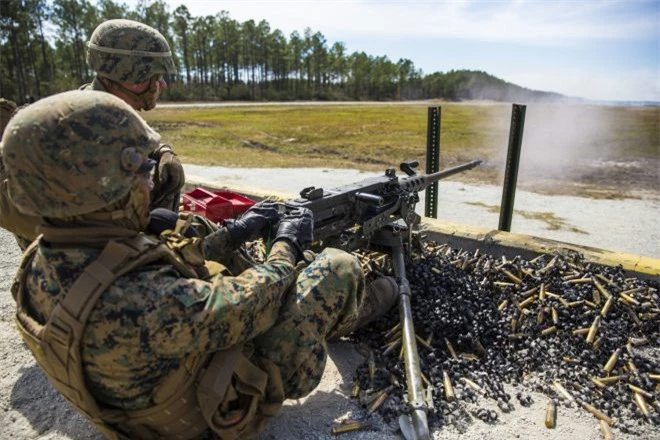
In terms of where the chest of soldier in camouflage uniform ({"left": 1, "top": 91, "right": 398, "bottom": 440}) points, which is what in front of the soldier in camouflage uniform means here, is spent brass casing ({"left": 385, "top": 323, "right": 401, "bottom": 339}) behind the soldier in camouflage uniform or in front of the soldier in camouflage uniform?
in front

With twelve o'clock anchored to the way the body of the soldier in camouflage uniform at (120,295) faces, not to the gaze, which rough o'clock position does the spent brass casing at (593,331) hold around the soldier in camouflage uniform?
The spent brass casing is roughly at 1 o'clock from the soldier in camouflage uniform.

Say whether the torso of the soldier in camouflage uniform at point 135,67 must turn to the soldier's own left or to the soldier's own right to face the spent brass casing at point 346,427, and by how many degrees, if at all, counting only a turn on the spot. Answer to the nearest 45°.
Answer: approximately 45° to the soldier's own right

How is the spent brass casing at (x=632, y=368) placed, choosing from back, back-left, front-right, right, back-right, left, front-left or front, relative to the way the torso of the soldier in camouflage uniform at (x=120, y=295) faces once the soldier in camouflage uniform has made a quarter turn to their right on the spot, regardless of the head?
front-left

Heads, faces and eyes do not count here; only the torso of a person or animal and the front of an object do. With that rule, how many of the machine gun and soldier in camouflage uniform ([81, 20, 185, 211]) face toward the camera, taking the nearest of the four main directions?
0

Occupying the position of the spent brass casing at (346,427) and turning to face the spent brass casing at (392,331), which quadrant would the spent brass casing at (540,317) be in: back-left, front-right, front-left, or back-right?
front-right

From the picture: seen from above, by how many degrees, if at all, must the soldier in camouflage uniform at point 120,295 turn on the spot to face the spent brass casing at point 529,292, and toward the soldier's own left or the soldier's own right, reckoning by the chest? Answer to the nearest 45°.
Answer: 0° — they already face it

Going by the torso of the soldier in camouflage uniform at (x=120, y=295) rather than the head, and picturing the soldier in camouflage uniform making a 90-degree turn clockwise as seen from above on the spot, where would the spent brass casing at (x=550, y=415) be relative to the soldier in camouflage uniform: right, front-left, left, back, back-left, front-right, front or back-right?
front-left

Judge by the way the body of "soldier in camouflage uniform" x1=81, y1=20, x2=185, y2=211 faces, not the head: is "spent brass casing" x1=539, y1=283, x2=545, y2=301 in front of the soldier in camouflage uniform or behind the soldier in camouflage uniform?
in front

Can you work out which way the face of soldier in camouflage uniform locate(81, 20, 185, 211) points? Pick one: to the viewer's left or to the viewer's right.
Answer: to the viewer's right

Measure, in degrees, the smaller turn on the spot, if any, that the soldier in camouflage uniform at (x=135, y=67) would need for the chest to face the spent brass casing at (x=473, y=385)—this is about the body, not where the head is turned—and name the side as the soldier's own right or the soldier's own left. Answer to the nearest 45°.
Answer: approximately 45° to the soldier's own right

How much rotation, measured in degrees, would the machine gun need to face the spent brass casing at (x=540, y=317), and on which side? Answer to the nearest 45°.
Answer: approximately 45° to its right

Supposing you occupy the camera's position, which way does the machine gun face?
facing away from the viewer and to the right of the viewer

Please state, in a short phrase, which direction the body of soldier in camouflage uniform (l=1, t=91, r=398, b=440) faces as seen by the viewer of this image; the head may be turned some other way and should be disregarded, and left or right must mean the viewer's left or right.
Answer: facing away from the viewer and to the right of the viewer

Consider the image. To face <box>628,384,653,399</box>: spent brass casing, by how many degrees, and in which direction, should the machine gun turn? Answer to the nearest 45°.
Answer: approximately 90° to its right

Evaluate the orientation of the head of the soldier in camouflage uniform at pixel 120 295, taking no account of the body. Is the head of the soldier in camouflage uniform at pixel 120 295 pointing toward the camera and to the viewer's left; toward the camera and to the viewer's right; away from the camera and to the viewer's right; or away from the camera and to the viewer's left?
away from the camera and to the viewer's right

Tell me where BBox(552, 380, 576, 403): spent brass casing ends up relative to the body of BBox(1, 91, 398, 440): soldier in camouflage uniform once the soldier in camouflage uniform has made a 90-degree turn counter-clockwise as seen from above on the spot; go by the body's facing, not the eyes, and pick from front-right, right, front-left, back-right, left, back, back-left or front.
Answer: back-right

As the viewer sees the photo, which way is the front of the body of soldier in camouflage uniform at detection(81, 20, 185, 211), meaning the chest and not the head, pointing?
to the viewer's right
